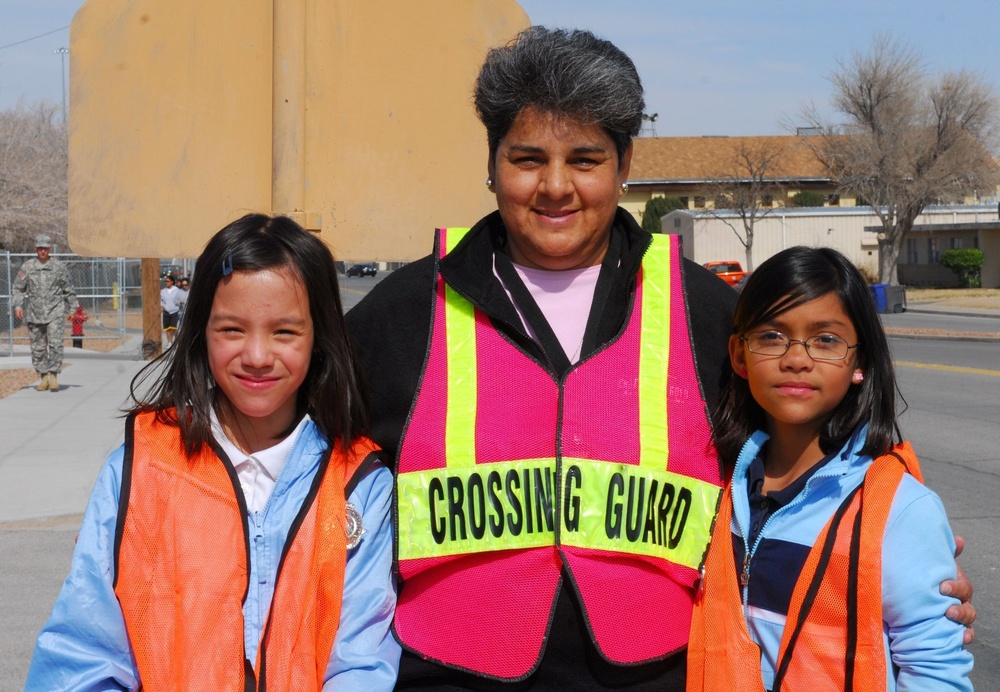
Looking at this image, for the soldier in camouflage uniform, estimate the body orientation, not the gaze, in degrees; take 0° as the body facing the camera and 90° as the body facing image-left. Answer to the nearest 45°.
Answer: approximately 0°

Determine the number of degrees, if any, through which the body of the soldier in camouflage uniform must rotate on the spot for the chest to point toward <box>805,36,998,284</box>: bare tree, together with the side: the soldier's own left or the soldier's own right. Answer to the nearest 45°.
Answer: approximately 135° to the soldier's own left

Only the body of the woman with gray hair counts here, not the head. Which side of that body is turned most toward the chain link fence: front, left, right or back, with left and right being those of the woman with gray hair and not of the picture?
back

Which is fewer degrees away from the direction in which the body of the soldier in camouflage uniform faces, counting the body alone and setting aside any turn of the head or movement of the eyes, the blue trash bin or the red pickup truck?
the blue trash bin

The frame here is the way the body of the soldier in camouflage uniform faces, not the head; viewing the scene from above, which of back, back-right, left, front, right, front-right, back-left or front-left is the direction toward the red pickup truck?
back-left

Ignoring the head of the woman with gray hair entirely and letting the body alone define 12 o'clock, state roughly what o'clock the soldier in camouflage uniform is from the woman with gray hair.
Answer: The soldier in camouflage uniform is roughly at 5 o'clock from the woman with gray hair.

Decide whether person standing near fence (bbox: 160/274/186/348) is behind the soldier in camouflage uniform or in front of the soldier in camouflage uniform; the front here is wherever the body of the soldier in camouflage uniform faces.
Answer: behind

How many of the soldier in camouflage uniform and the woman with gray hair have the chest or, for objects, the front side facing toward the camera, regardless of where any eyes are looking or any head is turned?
2

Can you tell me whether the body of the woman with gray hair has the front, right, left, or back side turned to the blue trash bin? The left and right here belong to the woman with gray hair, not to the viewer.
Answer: back
